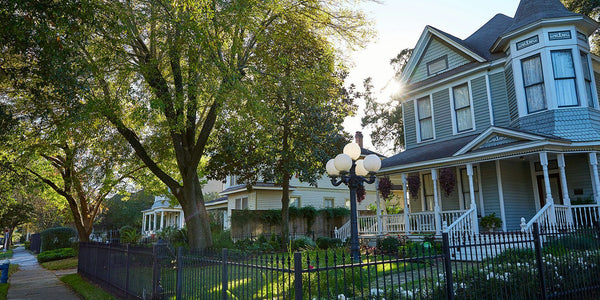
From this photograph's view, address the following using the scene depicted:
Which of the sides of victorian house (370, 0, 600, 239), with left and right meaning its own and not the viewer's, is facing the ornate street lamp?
front

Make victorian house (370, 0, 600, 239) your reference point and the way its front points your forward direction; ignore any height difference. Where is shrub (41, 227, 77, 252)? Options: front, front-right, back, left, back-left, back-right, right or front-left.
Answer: front-right

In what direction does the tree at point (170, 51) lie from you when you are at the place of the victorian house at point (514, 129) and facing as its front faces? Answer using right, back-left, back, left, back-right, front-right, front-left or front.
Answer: front

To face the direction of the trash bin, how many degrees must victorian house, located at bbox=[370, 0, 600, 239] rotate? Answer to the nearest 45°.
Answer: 0° — it already faces it

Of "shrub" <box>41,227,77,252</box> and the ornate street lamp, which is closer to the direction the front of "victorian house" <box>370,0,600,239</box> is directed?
the ornate street lamp

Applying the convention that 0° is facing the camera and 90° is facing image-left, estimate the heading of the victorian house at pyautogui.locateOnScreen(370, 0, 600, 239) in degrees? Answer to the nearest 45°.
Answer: approximately 45°

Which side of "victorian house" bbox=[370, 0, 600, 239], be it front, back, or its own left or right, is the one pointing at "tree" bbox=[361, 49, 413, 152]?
right

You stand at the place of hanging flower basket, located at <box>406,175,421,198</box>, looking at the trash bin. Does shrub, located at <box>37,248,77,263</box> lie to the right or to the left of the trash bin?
right

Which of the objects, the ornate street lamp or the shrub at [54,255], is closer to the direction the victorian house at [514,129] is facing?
the ornate street lamp

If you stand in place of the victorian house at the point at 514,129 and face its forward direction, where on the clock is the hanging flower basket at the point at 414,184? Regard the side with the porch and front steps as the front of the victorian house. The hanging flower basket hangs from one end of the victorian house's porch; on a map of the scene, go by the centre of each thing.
The hanging flower basket is roughly at 2 o'clock from the victorian house.
